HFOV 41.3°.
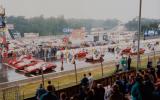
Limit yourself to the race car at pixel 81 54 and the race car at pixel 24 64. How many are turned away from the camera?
0

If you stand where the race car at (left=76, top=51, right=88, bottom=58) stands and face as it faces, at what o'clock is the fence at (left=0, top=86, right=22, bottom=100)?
The fence is roughly at 11 o'clock from the race car.

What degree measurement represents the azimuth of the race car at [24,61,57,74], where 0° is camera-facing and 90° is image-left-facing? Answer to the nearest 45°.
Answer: approximately 45°

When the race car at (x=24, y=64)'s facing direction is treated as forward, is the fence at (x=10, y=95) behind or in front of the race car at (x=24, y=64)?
in front

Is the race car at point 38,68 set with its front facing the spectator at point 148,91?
no

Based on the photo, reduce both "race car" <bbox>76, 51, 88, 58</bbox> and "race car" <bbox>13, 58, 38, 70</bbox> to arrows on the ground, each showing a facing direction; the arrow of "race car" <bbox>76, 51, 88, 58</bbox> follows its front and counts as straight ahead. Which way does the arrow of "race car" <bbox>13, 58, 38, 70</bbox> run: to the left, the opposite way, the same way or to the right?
the same way

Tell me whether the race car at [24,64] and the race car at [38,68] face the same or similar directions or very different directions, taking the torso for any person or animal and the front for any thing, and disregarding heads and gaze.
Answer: same or similar directions

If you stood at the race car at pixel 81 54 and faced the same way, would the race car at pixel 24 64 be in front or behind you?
in front

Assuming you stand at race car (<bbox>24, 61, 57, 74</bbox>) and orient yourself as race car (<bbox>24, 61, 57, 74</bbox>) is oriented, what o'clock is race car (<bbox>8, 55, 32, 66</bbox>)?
race car (<bbox>8, 55, 32, 66</bbox>) is roughly at 3 o'clock from race car (<bbox>24, 61, 57, 74</bbox>).

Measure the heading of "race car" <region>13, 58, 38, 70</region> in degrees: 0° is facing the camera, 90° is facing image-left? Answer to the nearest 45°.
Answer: approximately 45°

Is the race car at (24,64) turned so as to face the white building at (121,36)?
no

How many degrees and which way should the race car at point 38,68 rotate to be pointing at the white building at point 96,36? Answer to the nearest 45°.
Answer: approximately 180°

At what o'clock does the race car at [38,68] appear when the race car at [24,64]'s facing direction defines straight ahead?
the race car at [38,68] is roughly at 9 o'clock from the race car at [24,64].

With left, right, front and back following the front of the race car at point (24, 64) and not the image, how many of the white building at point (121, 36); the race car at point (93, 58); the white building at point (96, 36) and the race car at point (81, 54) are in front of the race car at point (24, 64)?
0
